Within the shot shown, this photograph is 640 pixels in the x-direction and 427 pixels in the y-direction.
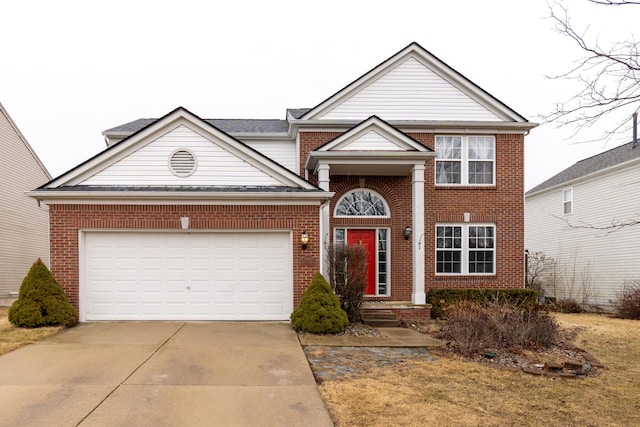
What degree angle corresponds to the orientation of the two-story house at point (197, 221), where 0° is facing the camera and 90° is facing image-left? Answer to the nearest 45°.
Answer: approximately 0°

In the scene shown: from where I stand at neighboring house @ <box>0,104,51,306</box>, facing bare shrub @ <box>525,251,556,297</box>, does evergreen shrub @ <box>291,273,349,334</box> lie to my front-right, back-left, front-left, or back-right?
front-right

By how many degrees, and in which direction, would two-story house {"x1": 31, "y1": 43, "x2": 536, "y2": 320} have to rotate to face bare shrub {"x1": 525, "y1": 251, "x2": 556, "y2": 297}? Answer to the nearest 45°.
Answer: approximately 135° to its left

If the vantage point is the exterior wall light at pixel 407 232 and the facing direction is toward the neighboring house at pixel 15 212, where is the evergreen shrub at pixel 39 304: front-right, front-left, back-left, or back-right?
front-left

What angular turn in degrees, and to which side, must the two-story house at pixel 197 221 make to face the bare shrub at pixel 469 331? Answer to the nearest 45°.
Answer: approximately 45° to its left

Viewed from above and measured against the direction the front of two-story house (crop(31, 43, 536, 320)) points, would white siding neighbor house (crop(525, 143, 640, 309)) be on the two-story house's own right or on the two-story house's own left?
on the two-story house's own left

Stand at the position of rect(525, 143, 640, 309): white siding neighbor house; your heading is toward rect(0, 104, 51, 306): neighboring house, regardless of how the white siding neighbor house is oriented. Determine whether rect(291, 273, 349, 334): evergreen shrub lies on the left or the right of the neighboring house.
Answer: left

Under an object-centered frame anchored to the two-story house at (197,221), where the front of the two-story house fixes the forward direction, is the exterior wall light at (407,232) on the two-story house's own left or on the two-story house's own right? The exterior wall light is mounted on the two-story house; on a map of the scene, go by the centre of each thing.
on the two-story house's own left

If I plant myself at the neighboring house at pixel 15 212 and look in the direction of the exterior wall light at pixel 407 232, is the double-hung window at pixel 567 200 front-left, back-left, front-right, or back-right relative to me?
front-left
